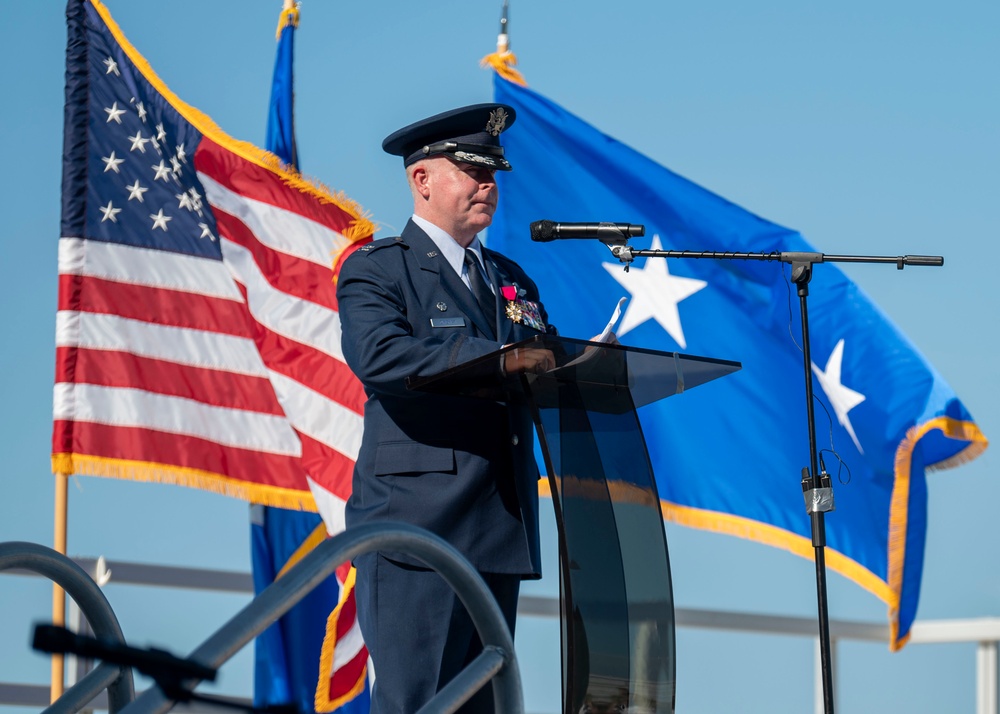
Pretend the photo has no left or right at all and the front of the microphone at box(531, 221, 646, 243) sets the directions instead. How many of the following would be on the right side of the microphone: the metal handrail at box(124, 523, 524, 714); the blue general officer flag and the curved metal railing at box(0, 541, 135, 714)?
1

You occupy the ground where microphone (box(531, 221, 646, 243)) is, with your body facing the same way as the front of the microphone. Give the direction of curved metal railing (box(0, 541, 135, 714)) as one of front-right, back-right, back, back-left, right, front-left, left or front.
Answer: front-left

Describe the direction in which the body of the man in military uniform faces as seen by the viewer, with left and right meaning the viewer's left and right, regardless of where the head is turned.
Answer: facing the viewer and to the right of the viewer

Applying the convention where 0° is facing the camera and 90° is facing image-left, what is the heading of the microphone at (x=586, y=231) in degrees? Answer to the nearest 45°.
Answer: approximately 90°

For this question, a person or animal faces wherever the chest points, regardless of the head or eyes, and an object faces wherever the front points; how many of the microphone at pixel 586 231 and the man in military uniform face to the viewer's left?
1

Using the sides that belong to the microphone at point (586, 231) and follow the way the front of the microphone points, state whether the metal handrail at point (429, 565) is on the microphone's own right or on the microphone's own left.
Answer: on the microphone's own left

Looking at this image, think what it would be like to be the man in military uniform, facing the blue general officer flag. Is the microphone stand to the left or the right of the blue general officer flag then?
right

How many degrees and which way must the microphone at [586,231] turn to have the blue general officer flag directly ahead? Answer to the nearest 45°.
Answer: approximately 90° to its right

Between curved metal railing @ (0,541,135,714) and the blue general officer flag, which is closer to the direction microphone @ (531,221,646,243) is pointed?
the curved metal railing

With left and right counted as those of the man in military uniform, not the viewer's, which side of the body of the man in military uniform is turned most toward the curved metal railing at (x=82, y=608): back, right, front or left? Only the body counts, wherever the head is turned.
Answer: right

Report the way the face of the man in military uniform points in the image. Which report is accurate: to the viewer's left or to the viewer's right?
to the viewer's right
